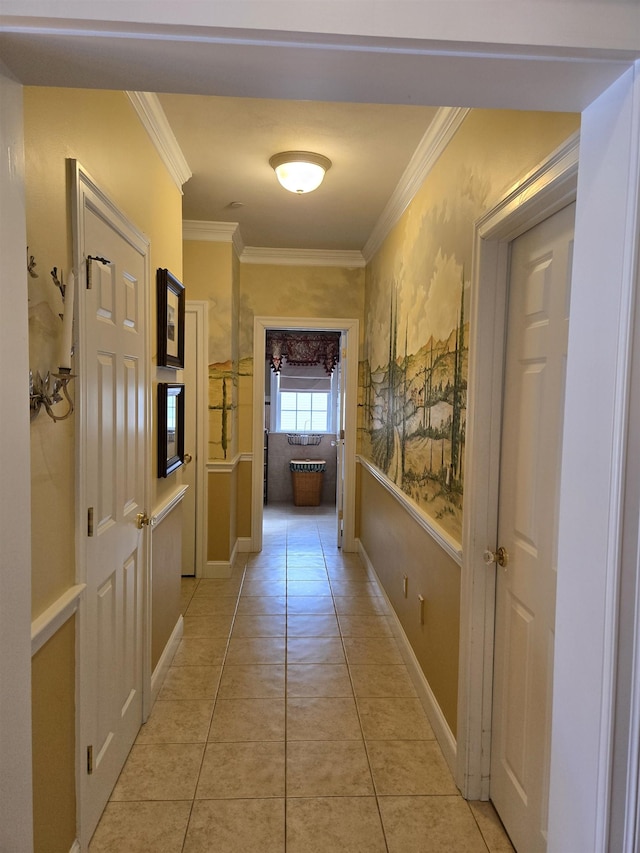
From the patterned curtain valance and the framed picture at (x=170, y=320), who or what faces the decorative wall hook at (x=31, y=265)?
the patterned curtain valance

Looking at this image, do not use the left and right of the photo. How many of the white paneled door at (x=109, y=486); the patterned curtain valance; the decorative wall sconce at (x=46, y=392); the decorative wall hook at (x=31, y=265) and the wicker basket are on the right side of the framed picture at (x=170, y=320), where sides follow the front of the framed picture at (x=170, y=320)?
3

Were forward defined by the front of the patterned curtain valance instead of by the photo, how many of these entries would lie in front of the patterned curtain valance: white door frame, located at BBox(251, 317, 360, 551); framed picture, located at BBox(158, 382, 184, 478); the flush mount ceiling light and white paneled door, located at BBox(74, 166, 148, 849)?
4

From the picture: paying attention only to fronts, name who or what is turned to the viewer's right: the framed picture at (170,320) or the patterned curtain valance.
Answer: the framed picture

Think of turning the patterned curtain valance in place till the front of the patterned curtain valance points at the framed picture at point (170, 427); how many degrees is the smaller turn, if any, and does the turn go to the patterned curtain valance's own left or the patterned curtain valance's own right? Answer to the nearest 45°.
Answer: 0° — it already faces it

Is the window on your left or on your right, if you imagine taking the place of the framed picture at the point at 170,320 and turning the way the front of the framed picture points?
on your left

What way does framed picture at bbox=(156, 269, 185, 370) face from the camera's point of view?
to the viewer's right

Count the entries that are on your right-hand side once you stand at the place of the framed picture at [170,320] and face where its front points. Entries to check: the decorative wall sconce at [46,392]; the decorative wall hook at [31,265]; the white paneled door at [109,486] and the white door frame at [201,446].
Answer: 3

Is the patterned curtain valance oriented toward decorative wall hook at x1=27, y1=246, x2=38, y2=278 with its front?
yes

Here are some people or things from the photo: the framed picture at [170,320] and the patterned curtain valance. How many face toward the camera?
1

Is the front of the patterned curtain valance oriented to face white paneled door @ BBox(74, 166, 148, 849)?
yes

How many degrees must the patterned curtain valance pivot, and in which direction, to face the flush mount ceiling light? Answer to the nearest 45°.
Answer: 0° — it already faces it

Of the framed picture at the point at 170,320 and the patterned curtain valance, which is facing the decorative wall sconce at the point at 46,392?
the patterned curtain valance

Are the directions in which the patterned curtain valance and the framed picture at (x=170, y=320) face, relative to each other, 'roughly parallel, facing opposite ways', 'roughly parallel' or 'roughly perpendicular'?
roughly perpendicular

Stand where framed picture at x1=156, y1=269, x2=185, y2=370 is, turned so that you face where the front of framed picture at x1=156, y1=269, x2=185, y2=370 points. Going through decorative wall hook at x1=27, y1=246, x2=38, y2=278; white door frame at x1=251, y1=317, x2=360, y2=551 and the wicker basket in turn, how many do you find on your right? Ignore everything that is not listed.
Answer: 1

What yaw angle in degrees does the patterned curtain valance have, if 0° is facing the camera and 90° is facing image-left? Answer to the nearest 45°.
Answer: approximately 0°

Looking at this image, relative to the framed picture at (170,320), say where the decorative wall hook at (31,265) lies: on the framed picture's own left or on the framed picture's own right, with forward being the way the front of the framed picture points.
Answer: on the framed picture's own right
